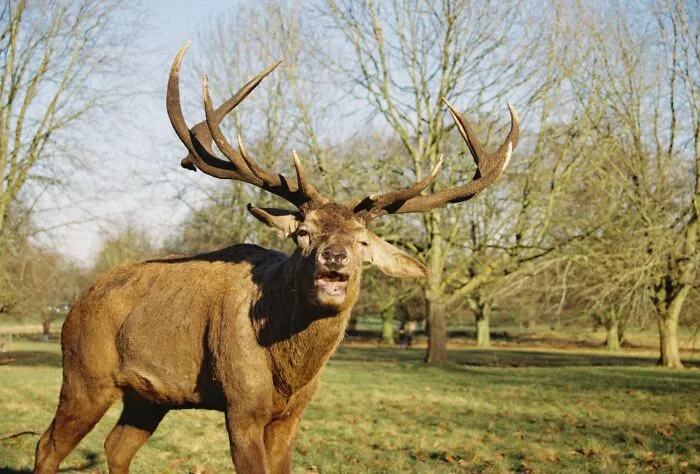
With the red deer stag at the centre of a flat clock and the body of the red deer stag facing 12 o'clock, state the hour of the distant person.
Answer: The distant person is roughly at 8 o'clock from the red deer stag.

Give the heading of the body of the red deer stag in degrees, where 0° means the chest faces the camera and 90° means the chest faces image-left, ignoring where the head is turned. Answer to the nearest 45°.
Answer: approximately 315°
